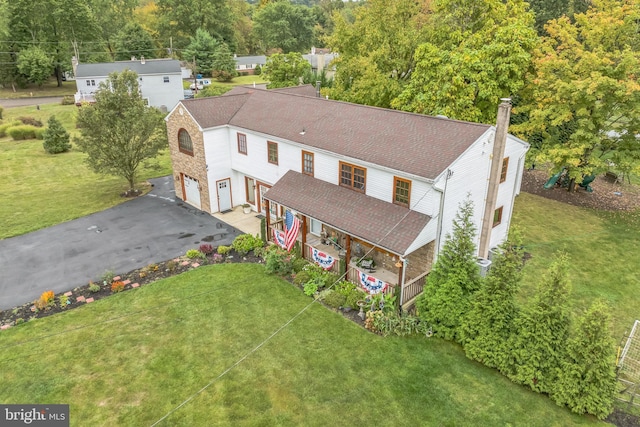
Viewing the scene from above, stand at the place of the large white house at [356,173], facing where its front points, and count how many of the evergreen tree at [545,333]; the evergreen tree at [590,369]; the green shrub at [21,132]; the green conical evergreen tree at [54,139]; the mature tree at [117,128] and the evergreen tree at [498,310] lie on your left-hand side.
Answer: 3

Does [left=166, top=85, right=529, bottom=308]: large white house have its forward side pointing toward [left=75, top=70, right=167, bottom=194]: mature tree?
no

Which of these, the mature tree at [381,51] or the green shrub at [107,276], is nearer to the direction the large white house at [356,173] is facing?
the green shrub

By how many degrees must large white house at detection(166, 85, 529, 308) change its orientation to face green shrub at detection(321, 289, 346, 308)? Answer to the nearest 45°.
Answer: approximately 45° to its left

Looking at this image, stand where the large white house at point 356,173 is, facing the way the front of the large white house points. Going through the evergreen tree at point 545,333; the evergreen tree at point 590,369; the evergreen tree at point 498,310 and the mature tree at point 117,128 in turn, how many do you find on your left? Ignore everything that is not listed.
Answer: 3

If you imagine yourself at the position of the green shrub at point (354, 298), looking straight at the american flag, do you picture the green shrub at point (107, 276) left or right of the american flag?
left

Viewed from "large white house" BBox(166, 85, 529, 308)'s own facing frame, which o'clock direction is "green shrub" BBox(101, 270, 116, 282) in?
The green shrub is roughly at 1 o'clock from the large white house.

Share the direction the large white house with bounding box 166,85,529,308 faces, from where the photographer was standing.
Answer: facing the viewer and to the left of the viewer

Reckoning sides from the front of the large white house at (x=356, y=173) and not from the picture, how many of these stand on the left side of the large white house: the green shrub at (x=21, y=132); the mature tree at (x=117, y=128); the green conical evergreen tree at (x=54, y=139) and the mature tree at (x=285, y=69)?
0

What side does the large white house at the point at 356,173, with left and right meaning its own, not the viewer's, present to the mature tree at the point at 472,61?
back

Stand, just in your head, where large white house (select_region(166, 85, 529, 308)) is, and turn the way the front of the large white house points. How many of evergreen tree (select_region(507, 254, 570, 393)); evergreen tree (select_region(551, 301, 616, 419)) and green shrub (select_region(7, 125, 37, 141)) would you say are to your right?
1

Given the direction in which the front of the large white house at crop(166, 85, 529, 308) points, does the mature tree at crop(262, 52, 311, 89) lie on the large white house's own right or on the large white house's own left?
on the large white house's own right

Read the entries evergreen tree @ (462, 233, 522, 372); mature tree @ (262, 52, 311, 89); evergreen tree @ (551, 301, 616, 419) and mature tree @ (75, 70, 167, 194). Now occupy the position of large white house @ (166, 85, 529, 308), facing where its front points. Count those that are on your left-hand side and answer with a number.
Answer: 2

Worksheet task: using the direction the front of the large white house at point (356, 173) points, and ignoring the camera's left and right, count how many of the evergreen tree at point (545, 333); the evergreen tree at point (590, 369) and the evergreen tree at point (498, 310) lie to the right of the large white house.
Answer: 0

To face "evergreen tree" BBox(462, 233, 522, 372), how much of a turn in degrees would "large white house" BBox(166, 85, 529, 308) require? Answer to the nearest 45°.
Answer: approximately 90° to its left

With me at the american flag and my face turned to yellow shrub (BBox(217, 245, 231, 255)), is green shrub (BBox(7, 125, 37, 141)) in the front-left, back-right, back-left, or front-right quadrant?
front-right

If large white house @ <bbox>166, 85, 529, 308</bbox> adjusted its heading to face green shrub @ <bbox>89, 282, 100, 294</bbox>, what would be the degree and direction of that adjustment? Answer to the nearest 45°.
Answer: approximately 45° to its right

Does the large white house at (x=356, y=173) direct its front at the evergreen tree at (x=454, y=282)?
no

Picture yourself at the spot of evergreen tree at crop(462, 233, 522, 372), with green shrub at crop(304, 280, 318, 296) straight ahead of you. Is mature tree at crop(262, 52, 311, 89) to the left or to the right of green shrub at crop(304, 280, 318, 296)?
right

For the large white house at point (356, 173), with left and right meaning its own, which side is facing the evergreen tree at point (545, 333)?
left

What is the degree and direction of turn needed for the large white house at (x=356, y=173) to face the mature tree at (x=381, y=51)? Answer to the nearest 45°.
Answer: approximately 135° to its right

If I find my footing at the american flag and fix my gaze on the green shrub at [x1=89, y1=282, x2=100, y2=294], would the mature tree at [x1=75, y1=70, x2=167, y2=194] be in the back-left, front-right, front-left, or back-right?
front-right
